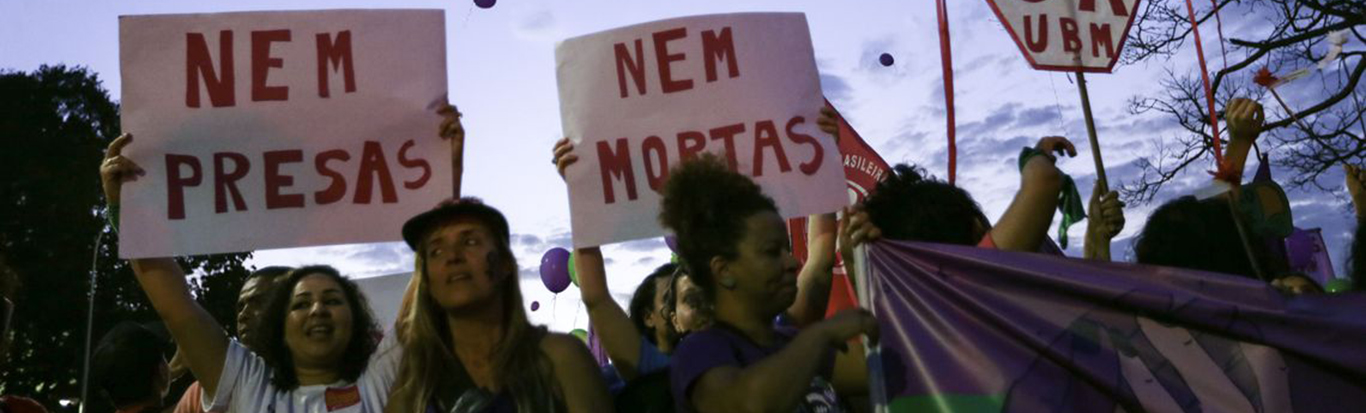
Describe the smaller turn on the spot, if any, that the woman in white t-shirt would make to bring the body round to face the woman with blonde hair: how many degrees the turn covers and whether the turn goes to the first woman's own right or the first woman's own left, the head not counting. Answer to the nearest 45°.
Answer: approximately 45° to the first woman's own left

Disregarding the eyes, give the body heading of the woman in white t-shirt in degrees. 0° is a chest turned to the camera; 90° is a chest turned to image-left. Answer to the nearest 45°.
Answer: approximately 0°
